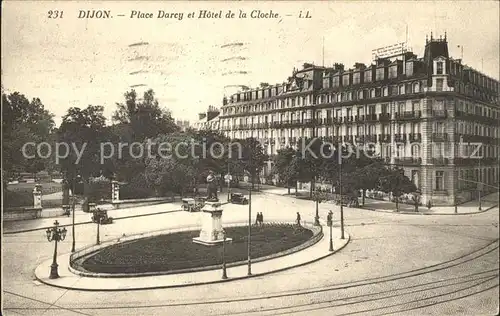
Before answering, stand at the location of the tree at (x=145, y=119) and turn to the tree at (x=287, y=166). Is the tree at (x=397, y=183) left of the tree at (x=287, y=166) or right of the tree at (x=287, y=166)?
right

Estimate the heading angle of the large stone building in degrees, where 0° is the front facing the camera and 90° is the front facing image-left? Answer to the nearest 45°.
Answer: approximately 45°
